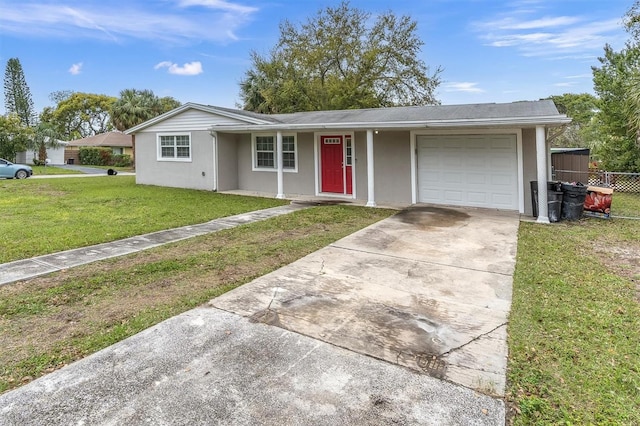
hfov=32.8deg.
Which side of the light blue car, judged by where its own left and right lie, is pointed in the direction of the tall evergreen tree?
left
